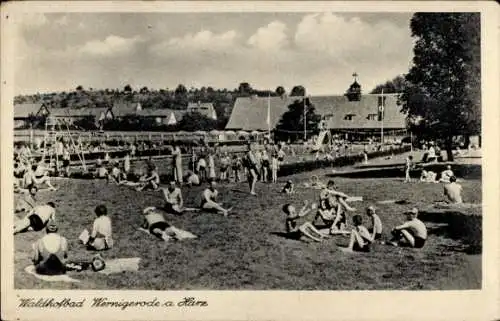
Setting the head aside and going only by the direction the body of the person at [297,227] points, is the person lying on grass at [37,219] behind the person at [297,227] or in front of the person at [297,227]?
behind

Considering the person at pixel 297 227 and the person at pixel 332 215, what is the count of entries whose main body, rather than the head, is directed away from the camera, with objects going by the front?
0

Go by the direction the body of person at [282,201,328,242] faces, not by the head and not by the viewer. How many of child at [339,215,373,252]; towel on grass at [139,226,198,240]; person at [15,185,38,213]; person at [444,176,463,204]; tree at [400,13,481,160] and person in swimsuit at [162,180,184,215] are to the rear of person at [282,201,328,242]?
3

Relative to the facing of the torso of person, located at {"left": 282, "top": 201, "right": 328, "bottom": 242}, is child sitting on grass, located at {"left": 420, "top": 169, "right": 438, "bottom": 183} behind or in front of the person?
in front

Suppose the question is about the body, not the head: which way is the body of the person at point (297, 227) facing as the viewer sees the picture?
to the viewer's right

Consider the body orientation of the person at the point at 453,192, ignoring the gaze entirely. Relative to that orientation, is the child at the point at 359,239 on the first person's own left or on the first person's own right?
on the first person's own left
